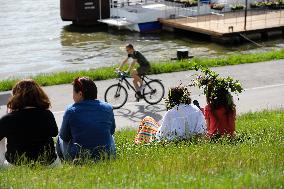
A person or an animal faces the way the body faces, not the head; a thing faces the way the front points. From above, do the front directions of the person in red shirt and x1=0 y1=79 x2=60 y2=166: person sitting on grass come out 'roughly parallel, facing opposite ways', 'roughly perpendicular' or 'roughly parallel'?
roughly parallel

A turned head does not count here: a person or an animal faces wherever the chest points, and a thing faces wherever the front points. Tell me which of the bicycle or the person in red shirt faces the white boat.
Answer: the person in red shirt

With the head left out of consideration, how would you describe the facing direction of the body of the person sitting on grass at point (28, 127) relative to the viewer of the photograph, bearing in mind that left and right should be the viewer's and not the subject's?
facing away from the viewer

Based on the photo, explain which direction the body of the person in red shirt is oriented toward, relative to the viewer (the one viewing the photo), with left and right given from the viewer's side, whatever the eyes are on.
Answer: facing away from the viewer

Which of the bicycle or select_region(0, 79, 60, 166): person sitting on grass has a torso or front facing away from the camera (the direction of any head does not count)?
the person sitting on grass

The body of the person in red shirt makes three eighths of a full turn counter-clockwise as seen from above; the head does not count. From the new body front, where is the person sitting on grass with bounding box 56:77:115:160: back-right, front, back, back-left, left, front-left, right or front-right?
front

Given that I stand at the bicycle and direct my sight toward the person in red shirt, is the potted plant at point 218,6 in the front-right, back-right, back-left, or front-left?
back-left

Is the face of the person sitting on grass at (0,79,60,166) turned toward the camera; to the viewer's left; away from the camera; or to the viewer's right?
away from the camera
